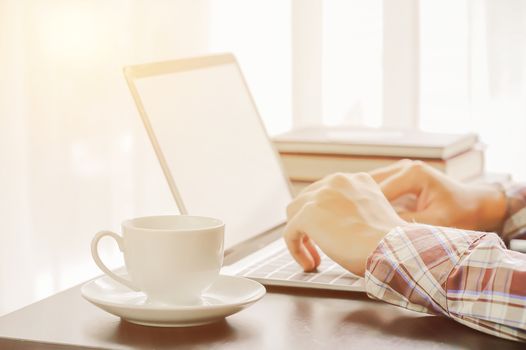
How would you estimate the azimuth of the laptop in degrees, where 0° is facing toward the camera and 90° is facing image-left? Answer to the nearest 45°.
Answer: approximately 315°
